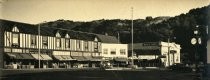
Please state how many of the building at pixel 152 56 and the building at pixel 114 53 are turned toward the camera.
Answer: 2

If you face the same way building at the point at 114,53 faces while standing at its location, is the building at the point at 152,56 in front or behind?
in front

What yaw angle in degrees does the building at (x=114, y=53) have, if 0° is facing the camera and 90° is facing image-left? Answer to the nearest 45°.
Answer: approximately 0°

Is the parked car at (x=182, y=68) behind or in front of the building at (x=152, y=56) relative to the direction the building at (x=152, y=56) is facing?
in front

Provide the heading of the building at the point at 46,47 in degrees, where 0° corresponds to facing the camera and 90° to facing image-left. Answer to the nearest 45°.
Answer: approximately 315°
